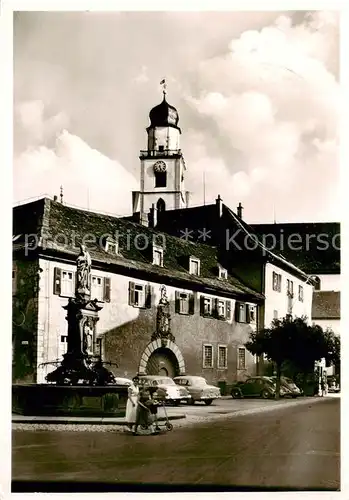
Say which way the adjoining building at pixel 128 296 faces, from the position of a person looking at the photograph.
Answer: facing the viewer and to the right of the viewer

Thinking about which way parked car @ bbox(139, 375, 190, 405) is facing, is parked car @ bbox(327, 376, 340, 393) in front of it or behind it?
in front

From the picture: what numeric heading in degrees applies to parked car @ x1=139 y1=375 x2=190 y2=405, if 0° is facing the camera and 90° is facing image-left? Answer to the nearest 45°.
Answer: approximately 315°

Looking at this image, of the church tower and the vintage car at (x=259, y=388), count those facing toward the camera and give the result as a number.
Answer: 1

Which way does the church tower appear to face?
toward the camera

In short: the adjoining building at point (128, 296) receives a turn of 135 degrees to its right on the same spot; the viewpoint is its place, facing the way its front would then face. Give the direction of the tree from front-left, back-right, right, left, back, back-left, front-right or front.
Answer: back

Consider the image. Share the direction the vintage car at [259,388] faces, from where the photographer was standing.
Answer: facing to the left of the viewer

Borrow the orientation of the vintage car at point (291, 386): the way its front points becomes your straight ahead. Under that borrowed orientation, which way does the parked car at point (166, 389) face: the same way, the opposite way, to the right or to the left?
the same way
